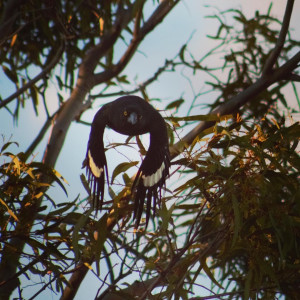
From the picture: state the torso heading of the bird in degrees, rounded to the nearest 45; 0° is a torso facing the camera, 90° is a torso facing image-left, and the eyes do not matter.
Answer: approximately 0°
